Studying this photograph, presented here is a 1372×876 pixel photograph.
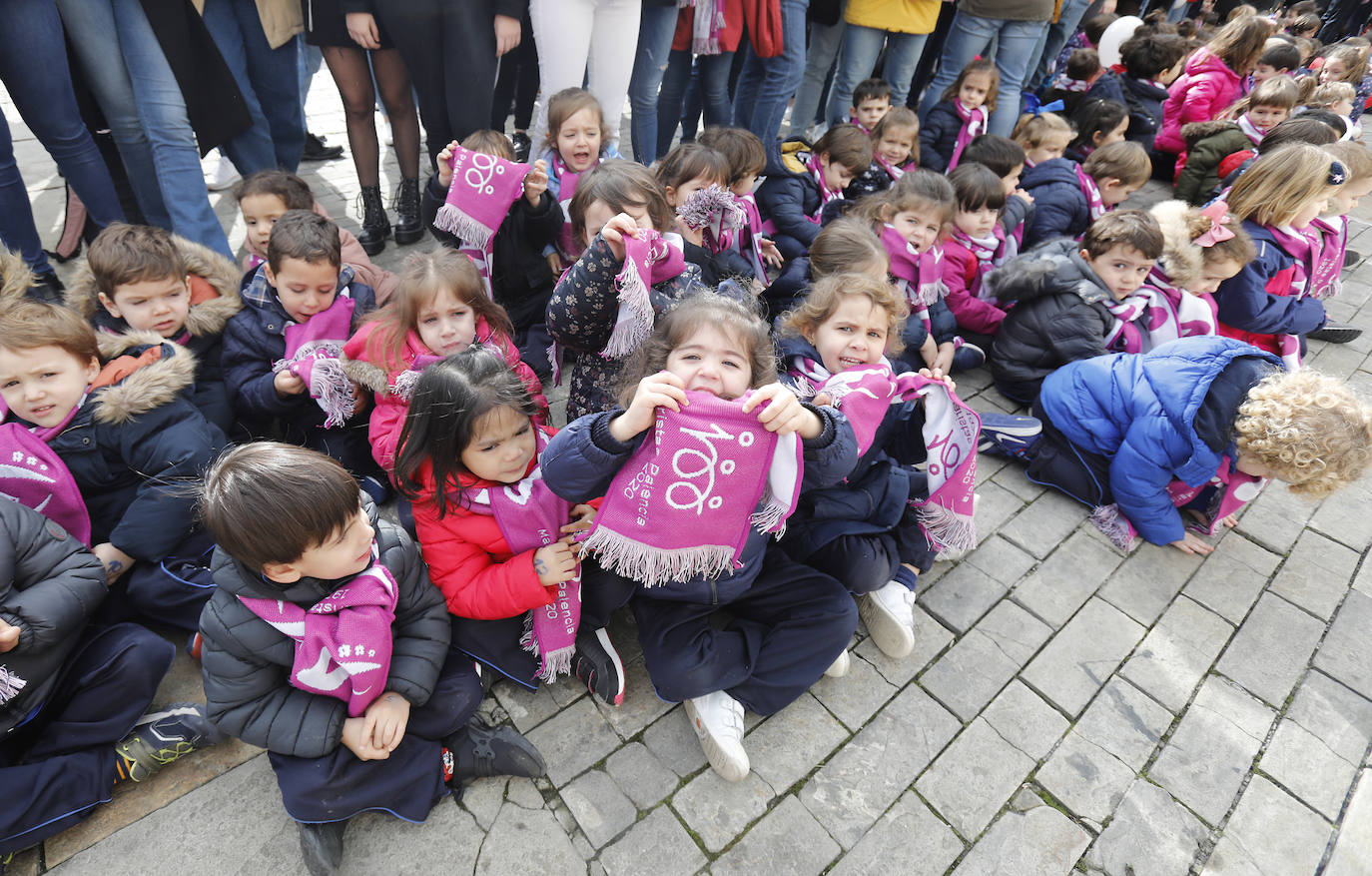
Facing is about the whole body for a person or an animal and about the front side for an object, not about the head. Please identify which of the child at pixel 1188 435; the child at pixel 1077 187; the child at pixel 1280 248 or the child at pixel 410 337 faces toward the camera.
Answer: the child at pixel 410 337

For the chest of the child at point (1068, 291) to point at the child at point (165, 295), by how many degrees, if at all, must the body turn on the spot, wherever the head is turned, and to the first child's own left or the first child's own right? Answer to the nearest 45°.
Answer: approximately 135° to the first child's own right

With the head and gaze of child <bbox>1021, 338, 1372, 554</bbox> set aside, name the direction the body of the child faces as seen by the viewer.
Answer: to the viewer's right

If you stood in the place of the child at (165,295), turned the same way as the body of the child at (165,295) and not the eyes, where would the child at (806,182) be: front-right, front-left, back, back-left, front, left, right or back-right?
left

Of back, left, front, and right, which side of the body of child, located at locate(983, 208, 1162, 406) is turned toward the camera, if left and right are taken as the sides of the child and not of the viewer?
right

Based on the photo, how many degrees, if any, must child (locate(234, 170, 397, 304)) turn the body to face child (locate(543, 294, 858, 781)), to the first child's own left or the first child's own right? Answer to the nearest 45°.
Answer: approximately 90° to the first child's own left

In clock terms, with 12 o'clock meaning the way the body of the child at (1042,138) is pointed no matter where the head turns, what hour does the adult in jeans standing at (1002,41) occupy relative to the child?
The adult in jeans standing is roughly at 6 o'clock from the child.

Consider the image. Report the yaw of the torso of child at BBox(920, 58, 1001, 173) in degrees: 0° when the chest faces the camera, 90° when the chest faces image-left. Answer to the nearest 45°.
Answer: approximately 315°

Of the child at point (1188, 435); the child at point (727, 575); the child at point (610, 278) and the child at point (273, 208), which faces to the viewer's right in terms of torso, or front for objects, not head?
the child at point (1188, 435)

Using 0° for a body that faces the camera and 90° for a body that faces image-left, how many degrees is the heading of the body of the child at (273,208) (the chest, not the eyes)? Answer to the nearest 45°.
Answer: approximately 45°
